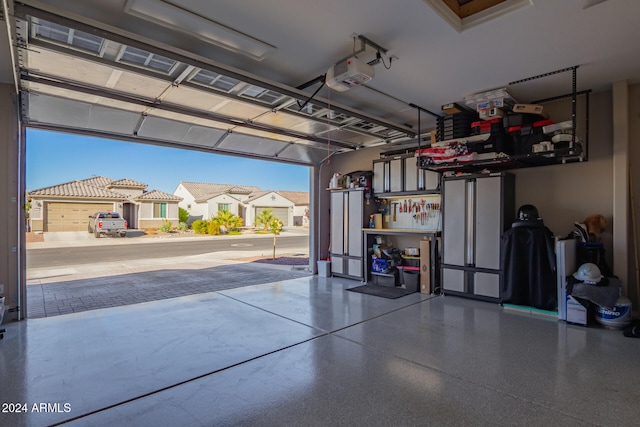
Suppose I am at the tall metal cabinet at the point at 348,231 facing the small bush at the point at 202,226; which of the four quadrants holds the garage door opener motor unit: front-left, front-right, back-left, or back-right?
back-left

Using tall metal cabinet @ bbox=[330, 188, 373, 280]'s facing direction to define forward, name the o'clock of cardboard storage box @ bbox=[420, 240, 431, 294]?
The cardboard storage box is roughly at 9 o'clock from the tall metal cabinet.

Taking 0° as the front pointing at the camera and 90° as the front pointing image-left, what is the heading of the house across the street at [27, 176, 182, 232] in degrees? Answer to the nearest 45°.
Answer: approximately 0°

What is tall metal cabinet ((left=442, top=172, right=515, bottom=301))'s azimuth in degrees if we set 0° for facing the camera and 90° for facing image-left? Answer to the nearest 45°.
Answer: approximately 45°

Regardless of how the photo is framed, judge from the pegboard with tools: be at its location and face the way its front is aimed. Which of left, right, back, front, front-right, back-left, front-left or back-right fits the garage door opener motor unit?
front-left

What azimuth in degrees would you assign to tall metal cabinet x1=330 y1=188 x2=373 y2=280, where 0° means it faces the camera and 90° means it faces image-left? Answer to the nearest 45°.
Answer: approximately 45°

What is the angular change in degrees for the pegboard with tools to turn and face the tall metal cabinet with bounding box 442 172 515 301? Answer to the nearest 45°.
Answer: approximately 90° to its left

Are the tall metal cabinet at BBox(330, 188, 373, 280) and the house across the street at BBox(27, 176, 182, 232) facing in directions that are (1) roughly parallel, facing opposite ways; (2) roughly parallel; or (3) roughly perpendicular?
roughly perpendicular

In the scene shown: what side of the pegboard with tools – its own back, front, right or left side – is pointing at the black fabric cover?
left

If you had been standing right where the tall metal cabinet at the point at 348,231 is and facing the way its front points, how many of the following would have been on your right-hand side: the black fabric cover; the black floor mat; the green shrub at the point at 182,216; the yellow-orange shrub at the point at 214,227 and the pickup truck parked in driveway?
3

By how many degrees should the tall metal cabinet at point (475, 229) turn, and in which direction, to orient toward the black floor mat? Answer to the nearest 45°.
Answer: approximately 45° to its right

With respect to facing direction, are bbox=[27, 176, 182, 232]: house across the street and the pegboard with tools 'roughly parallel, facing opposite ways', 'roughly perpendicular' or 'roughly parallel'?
roughly perpendicular
